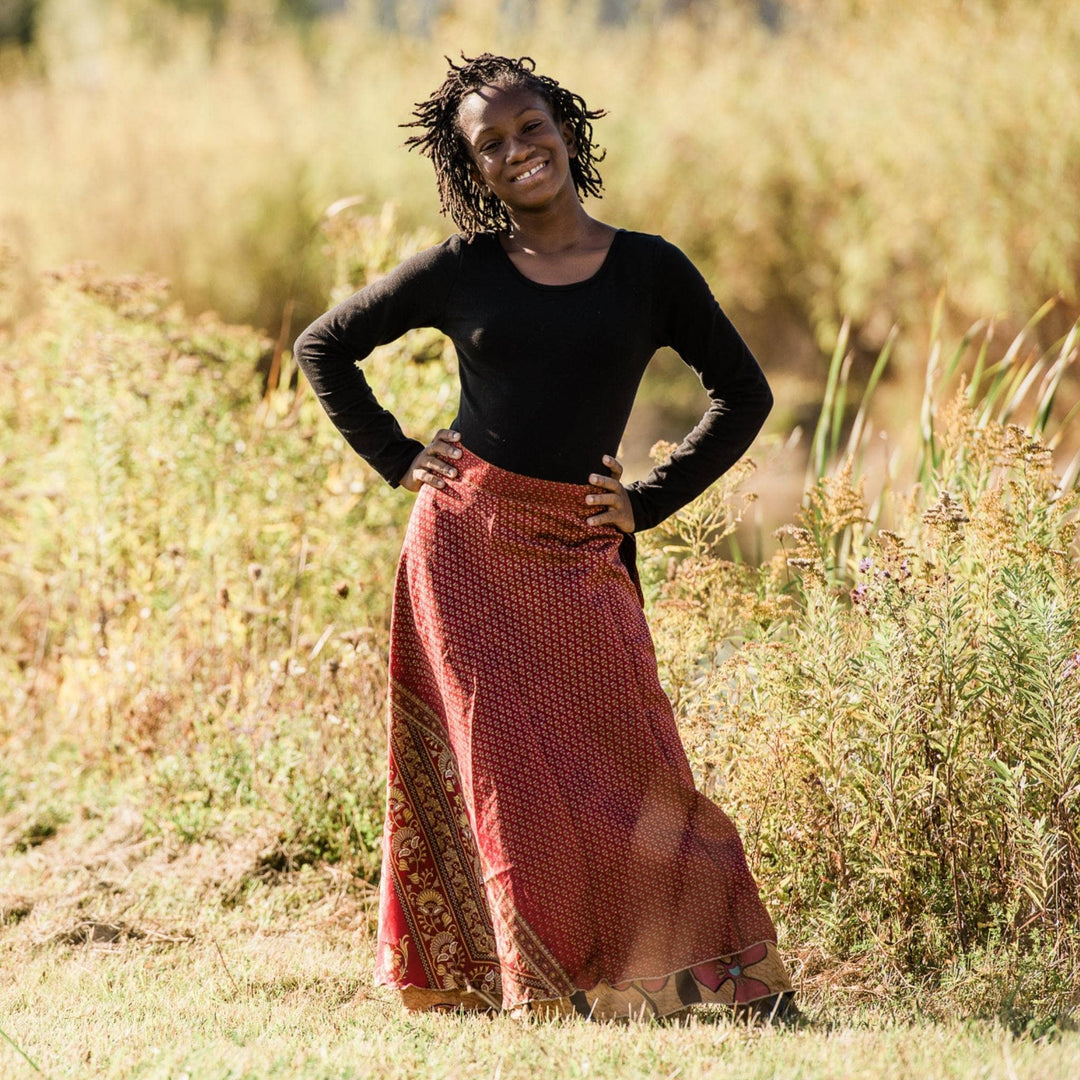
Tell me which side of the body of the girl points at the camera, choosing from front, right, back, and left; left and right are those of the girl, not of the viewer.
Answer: front
